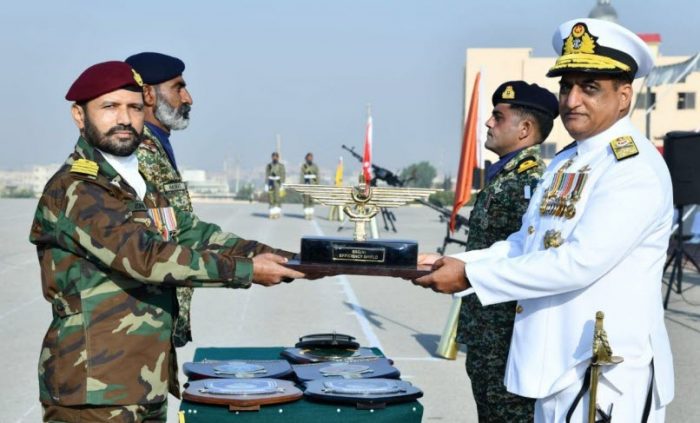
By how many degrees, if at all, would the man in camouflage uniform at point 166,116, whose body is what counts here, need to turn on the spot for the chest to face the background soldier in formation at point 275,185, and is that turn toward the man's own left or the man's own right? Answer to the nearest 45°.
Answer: approximately 90° to the man's own left

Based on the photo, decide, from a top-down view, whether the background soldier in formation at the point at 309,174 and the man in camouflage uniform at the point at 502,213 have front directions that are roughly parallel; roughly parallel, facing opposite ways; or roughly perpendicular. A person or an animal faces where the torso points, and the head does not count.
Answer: roughly perpendicular

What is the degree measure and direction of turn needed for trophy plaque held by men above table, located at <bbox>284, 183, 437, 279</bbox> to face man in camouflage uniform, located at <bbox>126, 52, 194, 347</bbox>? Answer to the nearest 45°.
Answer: approximately 135° to its right

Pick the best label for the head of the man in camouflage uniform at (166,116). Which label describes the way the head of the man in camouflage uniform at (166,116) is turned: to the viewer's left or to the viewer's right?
to the viewer's right

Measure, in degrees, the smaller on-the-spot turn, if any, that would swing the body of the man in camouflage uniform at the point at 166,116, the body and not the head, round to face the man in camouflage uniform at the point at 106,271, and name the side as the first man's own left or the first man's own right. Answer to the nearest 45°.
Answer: approximately 90° to the first man's own right

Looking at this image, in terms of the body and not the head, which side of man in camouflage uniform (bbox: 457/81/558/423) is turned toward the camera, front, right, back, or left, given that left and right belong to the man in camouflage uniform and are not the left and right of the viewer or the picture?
left
